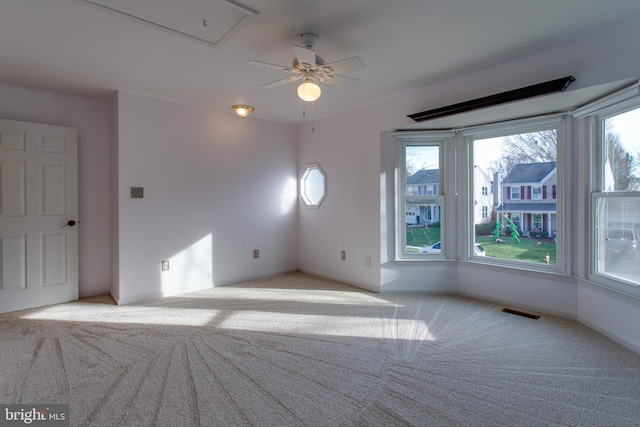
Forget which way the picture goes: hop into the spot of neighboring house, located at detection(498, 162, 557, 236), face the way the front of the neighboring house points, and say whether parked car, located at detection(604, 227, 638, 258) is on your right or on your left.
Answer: on your left

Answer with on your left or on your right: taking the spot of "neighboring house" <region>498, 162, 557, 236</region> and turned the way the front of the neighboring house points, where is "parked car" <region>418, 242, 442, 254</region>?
on your right

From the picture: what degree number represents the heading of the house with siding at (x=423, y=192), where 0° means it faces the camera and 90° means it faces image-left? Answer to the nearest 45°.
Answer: approximately 0°

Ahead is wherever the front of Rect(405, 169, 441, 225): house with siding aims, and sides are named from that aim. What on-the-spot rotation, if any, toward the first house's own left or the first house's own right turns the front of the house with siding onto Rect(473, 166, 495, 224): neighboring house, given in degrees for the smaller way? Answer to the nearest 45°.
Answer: approximately 90° to the first house's own left

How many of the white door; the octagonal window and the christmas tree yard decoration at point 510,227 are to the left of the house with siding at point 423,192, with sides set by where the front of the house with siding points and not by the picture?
1

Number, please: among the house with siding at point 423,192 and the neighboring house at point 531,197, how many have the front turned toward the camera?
2

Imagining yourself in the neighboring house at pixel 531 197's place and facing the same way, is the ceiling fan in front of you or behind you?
in front

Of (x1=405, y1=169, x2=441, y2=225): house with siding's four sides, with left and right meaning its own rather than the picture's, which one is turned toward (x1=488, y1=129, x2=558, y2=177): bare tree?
left

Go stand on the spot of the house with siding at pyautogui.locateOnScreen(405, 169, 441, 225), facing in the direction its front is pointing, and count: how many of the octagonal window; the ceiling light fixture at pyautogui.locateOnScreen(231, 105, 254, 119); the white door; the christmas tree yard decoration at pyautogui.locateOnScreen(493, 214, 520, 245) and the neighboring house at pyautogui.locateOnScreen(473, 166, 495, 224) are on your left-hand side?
2

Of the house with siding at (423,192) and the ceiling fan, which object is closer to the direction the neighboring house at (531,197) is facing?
the ceiling fan
